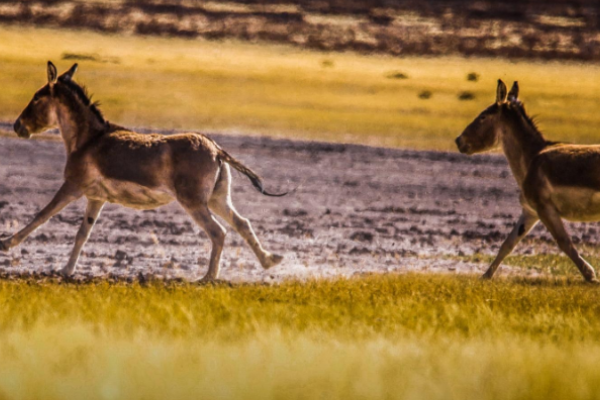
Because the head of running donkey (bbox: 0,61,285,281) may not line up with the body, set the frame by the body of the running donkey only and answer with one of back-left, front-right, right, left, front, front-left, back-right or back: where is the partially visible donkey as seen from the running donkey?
back

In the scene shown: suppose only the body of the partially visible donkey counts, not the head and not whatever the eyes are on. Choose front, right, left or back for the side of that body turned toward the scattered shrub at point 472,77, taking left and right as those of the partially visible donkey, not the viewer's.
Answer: right

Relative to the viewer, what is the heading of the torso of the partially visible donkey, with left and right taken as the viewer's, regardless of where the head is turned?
facing to the left of the viewer

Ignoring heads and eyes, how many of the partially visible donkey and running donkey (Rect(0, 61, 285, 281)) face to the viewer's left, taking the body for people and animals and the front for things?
2

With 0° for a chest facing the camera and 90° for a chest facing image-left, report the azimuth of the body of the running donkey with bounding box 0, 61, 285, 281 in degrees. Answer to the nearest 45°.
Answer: approximately 90°

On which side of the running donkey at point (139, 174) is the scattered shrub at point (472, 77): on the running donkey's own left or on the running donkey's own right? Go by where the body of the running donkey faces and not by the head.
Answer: on the running donkey's own right

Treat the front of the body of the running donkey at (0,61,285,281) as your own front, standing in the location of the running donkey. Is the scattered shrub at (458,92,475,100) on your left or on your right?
on your right

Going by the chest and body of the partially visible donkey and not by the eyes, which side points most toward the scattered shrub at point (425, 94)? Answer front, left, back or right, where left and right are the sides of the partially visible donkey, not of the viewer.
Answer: right
